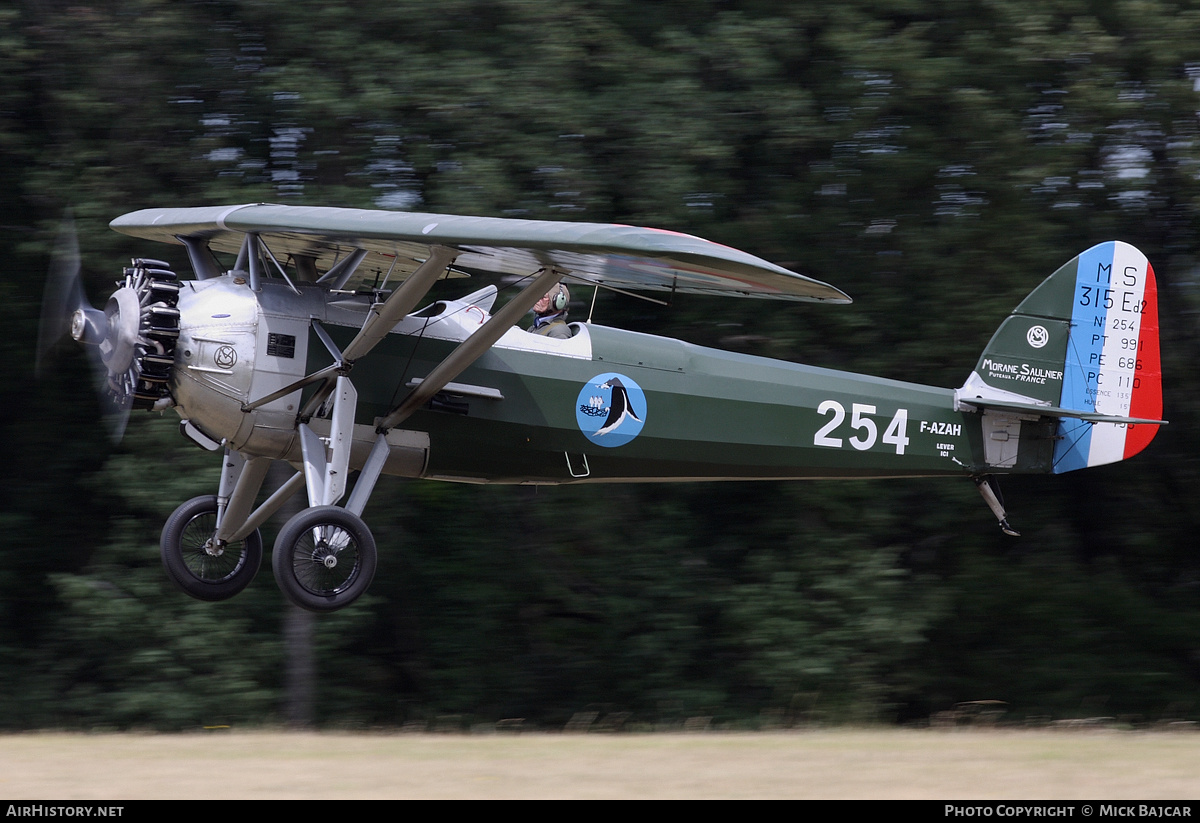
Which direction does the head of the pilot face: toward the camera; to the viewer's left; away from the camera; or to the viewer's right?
to the viewer's left

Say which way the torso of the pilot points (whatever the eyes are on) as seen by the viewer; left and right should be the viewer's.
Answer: facing to the left of the viewer
